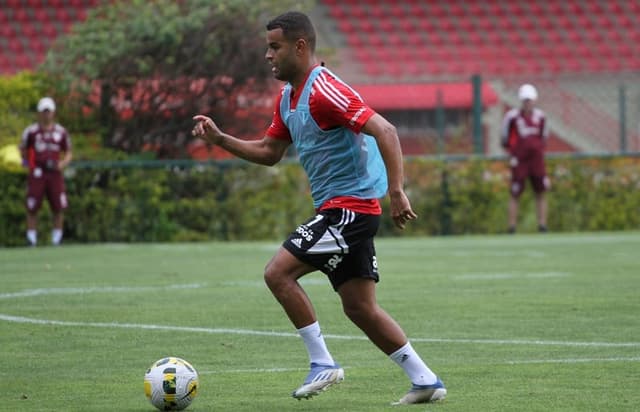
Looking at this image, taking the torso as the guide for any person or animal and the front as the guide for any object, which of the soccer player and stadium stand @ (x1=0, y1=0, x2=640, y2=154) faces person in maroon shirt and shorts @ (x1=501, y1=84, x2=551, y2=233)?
the stadium stand

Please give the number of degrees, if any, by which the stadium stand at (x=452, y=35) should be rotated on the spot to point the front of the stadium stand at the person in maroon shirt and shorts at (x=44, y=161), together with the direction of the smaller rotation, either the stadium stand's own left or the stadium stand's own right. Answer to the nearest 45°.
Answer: approximately 45° to the stadium stand's own right

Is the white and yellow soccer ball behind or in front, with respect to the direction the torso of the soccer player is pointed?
in front

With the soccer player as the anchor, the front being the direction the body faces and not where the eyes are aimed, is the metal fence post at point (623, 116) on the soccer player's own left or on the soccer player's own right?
on the soccer player's own right

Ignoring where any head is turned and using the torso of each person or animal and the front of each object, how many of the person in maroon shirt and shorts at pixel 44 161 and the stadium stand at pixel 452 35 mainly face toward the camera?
2

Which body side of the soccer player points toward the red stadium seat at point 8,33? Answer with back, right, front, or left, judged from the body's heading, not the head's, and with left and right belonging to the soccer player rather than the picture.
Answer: right

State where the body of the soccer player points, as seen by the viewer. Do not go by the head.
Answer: to the viewer's left

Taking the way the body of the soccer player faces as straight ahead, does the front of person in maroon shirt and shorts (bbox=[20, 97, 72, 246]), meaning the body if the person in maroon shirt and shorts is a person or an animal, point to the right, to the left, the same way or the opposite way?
to the left

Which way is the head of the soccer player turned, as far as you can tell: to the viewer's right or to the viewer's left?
to the viewer's left
